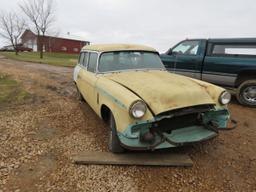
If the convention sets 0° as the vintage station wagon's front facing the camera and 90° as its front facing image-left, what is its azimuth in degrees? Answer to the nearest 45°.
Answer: approximately 315°
